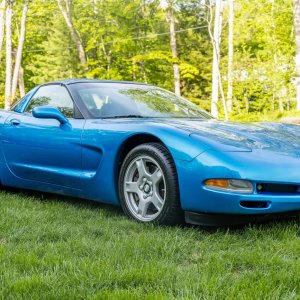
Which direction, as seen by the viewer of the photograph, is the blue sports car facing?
facing the viewer and to the right of the viewer
